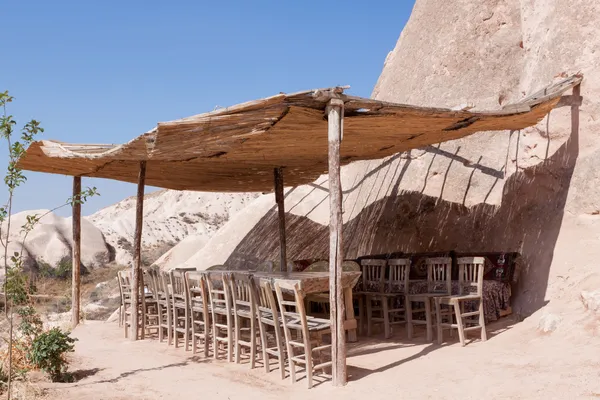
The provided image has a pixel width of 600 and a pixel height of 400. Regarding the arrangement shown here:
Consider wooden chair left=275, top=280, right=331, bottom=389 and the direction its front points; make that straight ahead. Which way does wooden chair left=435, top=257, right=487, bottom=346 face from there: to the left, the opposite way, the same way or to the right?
the opposite way

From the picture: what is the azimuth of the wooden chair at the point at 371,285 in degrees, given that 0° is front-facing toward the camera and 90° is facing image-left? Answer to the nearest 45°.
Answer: approximately 45°

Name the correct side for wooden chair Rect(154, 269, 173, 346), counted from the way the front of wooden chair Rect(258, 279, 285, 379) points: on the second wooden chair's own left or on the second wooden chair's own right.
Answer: on the second wooden chair's own left

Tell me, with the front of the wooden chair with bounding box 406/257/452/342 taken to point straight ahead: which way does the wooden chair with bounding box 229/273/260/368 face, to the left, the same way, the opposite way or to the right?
the opposite way

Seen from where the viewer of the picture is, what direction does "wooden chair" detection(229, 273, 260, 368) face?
facing away from the viewer and to the right of the viewer

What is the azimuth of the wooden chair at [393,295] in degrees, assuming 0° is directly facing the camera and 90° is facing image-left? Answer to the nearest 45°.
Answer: approximately 45°

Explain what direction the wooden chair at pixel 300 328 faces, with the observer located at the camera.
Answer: facing away from the viewer and to the right of the viewer

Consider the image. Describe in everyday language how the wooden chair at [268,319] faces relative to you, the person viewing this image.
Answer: facing away from the viewer and to the right of the viewer
